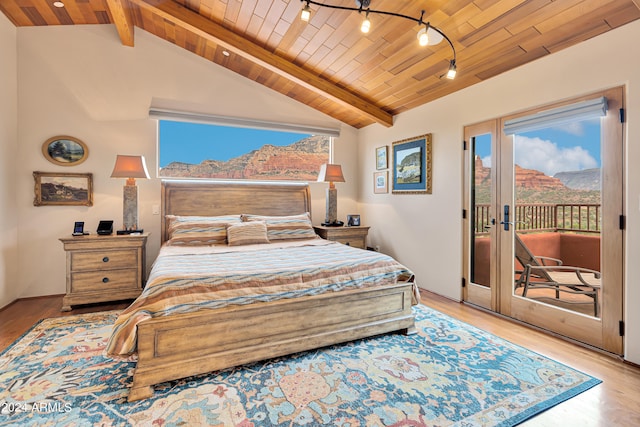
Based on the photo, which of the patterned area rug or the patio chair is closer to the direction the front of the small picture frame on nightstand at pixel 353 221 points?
the patterned area rug

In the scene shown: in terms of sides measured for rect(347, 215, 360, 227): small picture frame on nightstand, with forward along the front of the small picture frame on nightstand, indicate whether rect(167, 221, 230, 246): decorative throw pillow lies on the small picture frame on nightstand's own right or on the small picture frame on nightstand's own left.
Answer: on the small picture frame on nightstand's own right

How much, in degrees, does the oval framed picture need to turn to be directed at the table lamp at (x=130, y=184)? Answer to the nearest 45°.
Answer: approximately 45° to its left

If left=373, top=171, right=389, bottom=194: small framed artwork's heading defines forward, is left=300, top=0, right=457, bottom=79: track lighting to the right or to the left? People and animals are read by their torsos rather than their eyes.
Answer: on its left

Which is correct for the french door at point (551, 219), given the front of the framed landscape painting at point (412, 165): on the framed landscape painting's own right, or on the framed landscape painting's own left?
on the framed landscape painting's own left

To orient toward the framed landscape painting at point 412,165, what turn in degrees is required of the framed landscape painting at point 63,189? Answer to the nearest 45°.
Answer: approximately 45° to its left

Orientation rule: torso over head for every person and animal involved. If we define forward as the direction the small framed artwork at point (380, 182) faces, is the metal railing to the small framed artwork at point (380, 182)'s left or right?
on its left

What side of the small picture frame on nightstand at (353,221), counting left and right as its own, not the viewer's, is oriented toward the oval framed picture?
right

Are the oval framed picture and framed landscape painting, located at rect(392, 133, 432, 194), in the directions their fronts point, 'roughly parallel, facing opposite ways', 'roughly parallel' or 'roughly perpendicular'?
roughly perpendicular

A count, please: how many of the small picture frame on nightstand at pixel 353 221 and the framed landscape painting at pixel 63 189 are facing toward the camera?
2

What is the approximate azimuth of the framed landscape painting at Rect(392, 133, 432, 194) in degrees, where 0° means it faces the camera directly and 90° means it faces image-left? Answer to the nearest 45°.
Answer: approximately 45°
